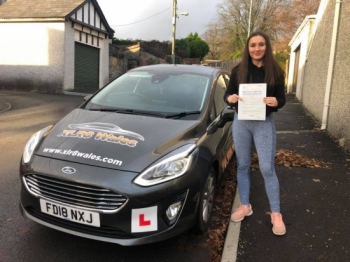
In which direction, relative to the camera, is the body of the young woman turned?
toward the camera

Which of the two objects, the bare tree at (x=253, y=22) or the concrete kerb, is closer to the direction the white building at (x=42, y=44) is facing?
the concrete kerb

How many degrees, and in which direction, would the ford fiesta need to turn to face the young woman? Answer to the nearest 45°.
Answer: approximately 135° to its left

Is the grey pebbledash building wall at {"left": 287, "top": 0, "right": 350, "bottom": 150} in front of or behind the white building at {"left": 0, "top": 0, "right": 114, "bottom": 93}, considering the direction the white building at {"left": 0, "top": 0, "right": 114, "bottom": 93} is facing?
in front

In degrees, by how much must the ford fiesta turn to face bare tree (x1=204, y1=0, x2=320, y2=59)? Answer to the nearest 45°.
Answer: approximately 135° to its right

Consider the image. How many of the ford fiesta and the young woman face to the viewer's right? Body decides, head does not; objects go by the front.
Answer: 0

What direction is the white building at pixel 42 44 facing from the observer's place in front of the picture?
facing the viewer and to the right of the viewer

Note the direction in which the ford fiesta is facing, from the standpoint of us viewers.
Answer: facing the viewer and to the left of the viewer

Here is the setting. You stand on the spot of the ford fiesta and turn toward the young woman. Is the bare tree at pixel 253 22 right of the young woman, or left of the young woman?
left

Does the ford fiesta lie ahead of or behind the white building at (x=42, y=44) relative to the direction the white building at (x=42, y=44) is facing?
ahead
